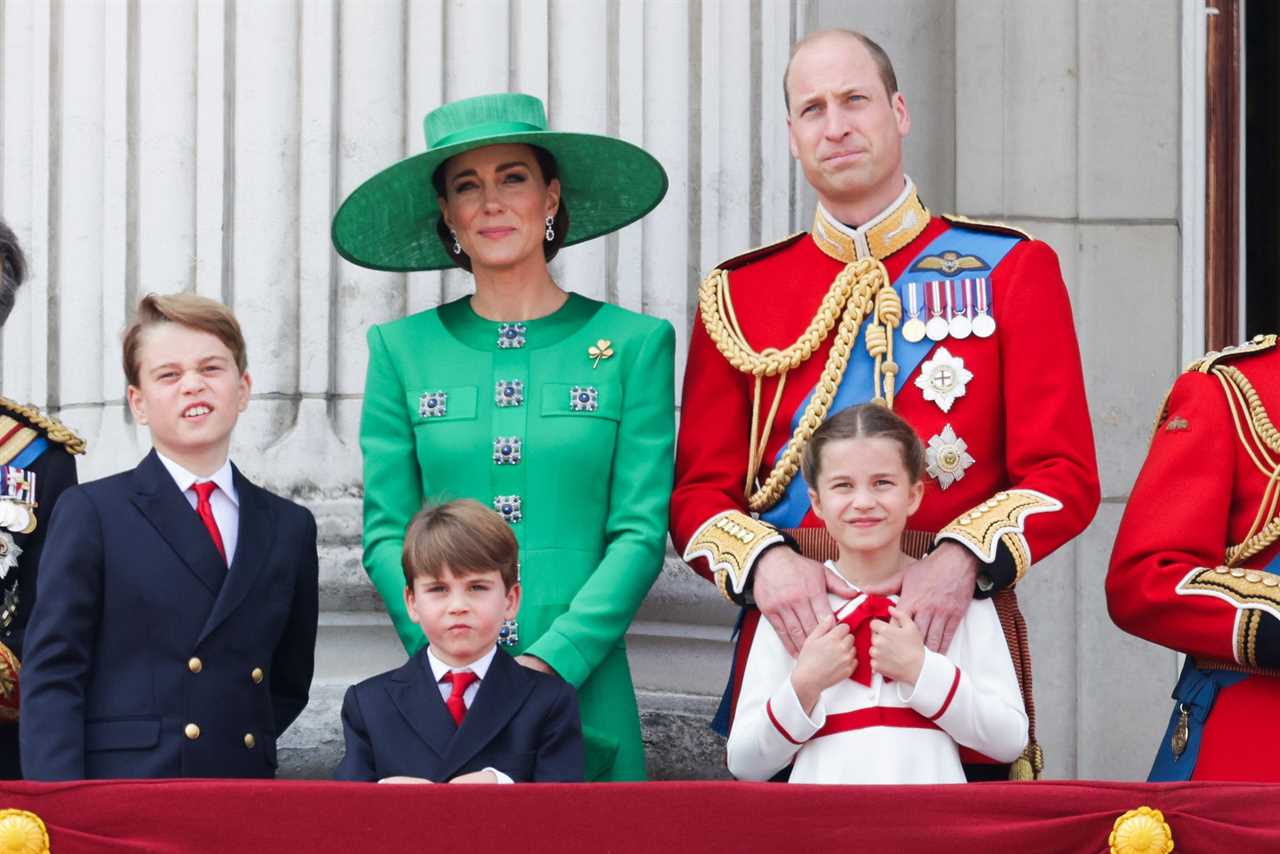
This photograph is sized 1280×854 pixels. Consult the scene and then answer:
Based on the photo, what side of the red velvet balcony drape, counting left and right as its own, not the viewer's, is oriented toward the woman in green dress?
back

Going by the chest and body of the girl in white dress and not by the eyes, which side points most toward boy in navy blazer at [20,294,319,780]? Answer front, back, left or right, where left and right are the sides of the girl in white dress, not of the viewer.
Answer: right
